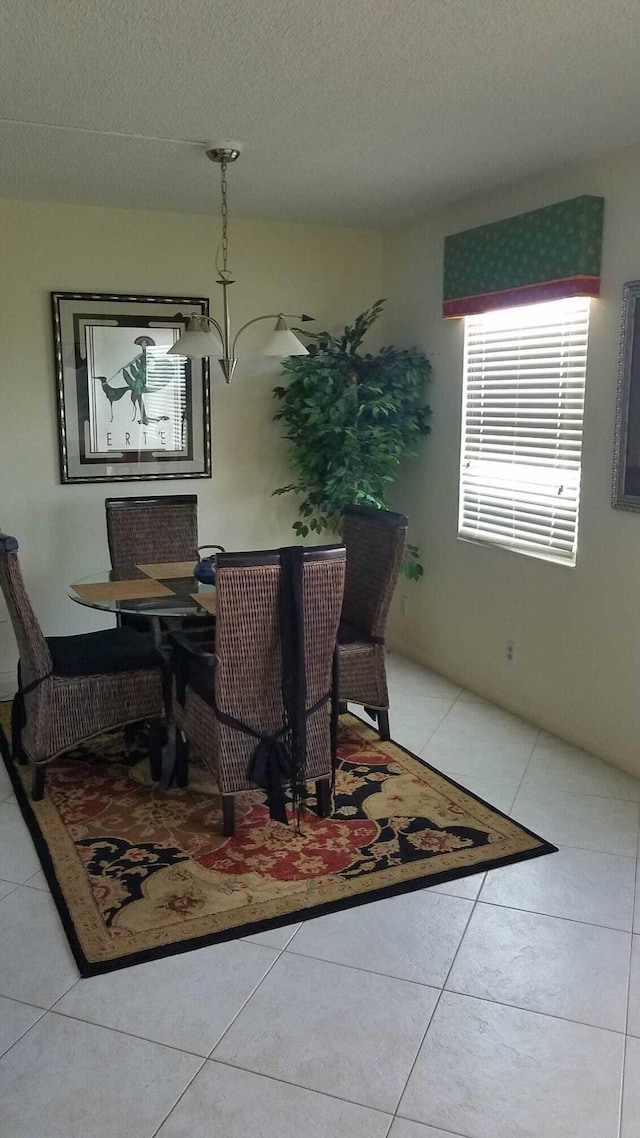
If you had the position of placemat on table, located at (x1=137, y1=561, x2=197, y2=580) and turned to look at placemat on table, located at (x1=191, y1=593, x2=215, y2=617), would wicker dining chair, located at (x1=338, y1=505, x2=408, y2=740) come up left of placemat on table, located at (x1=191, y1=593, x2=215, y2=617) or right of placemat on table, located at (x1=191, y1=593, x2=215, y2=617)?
left

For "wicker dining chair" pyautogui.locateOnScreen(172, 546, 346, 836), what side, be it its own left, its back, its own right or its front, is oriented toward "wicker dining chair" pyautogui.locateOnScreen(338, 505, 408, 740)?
right

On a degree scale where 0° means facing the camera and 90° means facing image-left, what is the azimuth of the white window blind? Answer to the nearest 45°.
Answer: approximately 45°

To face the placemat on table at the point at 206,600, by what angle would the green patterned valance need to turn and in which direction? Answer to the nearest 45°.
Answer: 0° — it already faces it

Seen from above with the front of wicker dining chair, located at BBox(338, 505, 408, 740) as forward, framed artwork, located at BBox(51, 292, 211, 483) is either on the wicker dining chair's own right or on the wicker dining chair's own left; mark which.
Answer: on the wicker dining chair's own right

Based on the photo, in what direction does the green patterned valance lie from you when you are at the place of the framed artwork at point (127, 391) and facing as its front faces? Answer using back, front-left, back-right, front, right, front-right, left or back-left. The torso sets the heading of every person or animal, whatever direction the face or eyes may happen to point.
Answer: front-left

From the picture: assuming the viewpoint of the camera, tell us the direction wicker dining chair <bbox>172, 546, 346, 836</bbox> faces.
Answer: facing away from the viewer and to the left of the viewer

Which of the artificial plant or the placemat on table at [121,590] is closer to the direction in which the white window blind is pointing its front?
the placemat on table

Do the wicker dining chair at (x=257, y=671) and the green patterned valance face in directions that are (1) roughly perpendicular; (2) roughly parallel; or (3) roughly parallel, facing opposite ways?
roughly perpendicular

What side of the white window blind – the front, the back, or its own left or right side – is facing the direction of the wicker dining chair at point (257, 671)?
front

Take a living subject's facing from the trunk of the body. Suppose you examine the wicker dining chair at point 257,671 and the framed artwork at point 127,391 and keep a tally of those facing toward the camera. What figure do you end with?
1

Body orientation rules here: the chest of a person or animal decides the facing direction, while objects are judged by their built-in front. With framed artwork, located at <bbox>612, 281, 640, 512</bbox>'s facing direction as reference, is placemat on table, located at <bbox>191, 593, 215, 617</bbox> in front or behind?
in front
